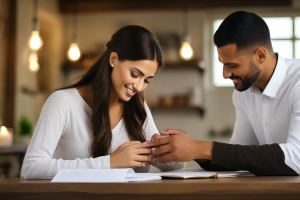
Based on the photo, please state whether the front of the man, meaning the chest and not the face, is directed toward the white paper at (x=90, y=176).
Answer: yes

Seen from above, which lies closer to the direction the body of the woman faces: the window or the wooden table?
the wooden table

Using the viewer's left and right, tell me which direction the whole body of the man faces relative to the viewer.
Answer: facing the viewer and to the left of the viewer

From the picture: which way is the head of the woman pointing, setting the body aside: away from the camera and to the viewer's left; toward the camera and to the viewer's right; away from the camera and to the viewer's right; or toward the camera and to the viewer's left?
toward the camera and to the viewer's right

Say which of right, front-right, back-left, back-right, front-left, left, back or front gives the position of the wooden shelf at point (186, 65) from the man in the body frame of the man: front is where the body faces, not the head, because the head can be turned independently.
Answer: back-right

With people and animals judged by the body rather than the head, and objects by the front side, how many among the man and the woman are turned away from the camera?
0

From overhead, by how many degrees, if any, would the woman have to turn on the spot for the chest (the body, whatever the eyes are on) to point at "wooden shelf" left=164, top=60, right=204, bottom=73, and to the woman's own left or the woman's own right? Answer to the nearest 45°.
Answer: approximately 135° to the woman's own left

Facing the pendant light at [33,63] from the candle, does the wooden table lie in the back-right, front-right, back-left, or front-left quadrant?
back-right

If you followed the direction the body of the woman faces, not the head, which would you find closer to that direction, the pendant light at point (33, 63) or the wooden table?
the wooden table

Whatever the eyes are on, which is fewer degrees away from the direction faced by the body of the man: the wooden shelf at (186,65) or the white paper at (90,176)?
the white paper

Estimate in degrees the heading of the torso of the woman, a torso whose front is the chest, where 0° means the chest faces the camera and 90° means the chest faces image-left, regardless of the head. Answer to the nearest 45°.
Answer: approximately 315°

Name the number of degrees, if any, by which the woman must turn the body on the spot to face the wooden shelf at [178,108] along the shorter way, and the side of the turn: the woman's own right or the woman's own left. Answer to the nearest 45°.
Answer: approximately 135° to the woman's own left

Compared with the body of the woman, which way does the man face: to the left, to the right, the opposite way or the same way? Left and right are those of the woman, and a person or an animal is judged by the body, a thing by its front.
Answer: to the right

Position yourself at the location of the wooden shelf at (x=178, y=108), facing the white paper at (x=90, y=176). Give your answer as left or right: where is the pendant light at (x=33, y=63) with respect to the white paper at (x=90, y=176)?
right

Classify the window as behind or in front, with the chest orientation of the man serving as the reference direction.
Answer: behind

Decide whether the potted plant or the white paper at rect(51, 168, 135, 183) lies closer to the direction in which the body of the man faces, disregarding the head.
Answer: the white paper
